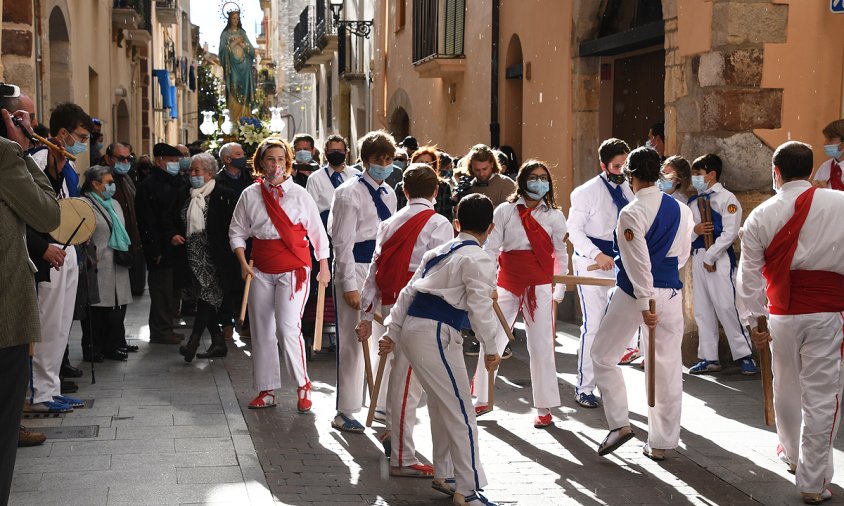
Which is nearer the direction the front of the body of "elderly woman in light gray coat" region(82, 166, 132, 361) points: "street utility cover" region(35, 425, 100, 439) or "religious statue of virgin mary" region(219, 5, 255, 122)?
the street utility cover

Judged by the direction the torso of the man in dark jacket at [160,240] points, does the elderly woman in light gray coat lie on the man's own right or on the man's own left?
on the man's own right

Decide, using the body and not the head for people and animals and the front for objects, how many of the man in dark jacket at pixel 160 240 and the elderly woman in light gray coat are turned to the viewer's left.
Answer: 0

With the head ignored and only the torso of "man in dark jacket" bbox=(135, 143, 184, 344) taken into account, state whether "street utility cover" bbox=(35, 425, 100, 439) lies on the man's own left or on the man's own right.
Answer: on the man's own right

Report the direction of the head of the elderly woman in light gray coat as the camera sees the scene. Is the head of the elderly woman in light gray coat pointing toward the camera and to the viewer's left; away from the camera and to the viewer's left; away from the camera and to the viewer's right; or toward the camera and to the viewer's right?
toward the camera and to the viewer's right

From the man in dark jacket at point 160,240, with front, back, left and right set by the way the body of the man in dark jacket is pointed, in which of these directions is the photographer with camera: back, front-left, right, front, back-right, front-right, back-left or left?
right

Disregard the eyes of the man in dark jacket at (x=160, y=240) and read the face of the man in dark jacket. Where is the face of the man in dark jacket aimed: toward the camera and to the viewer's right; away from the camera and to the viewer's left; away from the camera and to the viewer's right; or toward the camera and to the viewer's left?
toward the camera and to the viewer's right

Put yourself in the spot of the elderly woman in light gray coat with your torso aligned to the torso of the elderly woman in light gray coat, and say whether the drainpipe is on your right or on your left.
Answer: on your left
